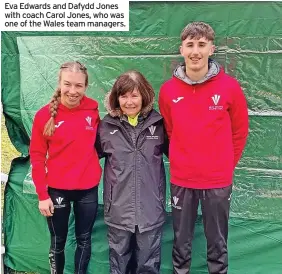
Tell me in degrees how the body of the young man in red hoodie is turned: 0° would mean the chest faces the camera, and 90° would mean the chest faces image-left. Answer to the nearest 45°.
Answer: approximately 0°
